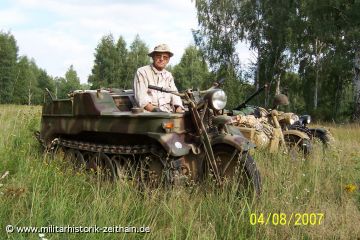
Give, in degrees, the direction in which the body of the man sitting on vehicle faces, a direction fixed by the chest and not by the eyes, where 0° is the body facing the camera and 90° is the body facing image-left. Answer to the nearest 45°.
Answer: approximately 315°
